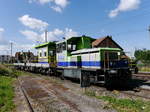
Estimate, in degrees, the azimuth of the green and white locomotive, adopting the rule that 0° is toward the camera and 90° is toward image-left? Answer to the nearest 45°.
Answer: approximately 315°
